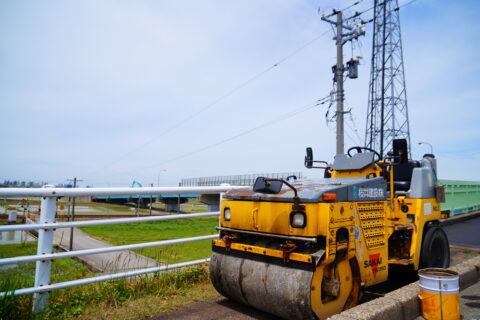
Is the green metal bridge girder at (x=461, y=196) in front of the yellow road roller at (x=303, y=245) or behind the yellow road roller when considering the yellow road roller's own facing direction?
behind

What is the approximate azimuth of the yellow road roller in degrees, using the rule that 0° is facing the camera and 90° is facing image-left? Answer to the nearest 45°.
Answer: approximately 45°

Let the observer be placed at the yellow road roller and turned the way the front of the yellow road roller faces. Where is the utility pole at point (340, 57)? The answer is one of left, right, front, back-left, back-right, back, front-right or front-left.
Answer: back-right
